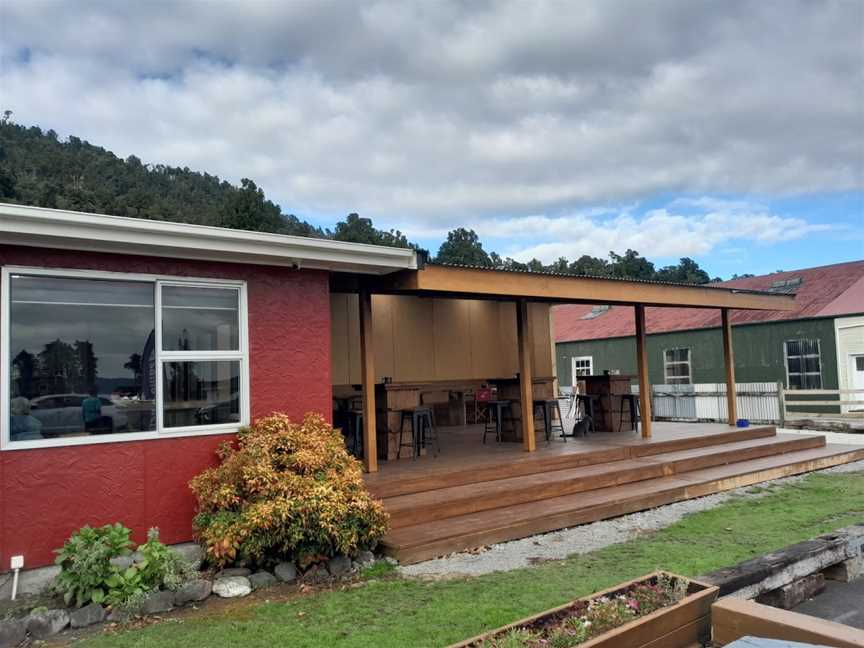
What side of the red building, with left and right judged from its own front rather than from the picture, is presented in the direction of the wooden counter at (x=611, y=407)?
left

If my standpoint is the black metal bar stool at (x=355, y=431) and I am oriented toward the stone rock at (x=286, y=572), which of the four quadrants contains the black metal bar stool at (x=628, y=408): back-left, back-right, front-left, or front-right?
back-left

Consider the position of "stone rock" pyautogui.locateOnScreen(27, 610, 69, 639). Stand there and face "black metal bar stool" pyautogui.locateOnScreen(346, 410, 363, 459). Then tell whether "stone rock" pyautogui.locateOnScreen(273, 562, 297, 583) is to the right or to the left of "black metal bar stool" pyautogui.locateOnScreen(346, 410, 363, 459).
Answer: right

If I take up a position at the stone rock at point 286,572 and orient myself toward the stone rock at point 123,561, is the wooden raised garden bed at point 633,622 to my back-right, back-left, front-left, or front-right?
back-left

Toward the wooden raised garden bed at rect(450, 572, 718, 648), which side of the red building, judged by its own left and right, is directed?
front

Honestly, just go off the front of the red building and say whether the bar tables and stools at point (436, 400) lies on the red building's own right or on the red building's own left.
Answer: on the red building's own left

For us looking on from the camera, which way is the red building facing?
facing the viewer and to the right of the viewer

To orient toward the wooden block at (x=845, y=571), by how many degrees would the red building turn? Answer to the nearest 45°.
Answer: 0° — it already faces it
